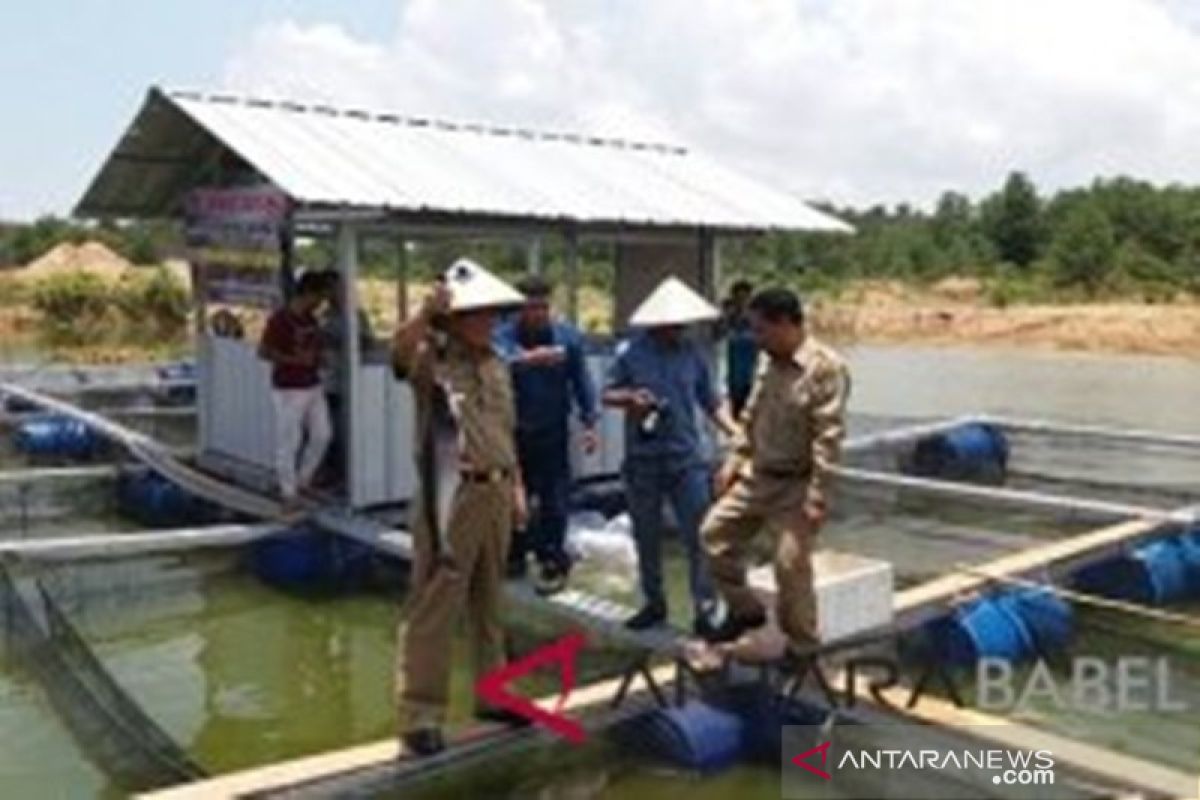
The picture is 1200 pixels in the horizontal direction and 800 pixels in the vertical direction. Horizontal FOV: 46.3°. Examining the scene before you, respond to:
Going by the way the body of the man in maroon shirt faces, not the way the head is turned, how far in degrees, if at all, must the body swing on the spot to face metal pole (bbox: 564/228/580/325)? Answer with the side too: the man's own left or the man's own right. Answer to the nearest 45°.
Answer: approximately 90° to the man's own left

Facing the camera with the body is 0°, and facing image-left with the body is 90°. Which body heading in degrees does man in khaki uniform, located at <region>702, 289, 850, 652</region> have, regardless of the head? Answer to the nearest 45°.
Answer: approximately 45°

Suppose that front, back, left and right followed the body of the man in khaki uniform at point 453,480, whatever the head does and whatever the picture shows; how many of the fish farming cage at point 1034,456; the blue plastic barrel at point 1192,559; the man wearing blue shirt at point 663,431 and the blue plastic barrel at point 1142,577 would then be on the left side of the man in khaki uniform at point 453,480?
4

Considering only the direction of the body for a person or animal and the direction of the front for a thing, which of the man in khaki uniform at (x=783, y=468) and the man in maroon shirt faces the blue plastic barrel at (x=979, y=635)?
the man in maroon shirt

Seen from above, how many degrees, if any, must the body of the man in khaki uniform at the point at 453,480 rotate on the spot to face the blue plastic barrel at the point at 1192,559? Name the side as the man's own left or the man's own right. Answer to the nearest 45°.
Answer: approximately 90° to the man's own left

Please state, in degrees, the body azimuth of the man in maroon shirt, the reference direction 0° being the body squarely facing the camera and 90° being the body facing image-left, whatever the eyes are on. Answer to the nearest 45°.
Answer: approximately 315°

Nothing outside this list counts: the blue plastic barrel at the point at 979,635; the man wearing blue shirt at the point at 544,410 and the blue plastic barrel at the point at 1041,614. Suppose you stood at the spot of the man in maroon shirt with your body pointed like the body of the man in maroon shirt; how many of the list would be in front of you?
3

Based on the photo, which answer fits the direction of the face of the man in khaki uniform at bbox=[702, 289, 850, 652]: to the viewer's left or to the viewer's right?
to the viewer's left

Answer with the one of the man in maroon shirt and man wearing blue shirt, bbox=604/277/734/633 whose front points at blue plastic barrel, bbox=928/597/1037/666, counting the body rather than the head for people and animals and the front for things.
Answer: the man in maroon shirt

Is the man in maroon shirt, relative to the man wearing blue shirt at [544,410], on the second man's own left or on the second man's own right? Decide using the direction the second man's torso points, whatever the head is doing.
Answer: on the second man's own right
